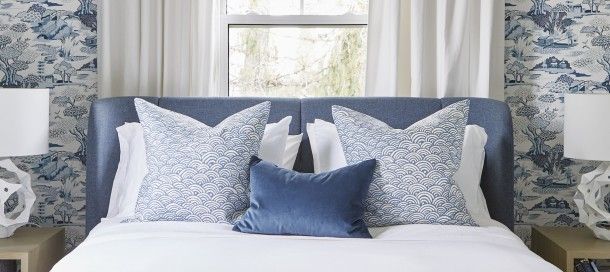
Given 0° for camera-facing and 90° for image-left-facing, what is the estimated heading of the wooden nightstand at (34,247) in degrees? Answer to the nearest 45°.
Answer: approximately 0°

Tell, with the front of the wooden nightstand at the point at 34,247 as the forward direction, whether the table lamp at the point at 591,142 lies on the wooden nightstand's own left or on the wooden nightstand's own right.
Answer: on the wooden nightstand's own left

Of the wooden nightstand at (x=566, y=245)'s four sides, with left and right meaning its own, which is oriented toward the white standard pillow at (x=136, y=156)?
right

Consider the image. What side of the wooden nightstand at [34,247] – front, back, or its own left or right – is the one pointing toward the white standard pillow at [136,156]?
left

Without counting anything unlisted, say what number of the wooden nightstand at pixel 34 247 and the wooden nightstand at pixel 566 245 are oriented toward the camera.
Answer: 2

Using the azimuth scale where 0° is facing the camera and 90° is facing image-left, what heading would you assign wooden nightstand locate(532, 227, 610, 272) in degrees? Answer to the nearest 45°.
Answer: approximately 0°
